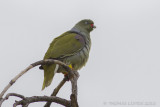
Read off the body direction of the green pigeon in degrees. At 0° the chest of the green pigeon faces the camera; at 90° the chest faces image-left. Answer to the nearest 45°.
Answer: approximately 270°
